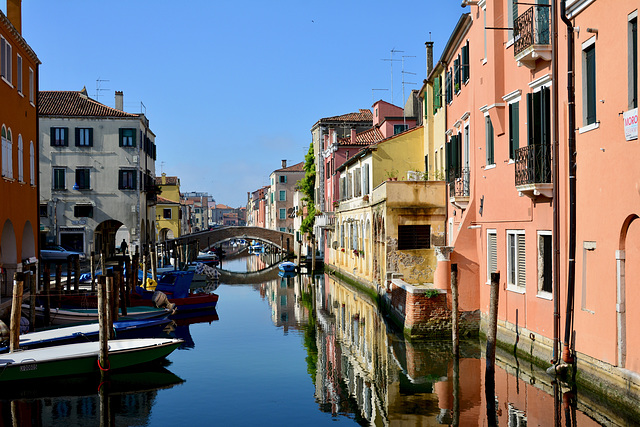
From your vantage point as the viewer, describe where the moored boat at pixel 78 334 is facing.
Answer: facing to the right of the viewer

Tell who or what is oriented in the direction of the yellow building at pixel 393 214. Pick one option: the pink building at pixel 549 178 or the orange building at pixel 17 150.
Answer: the orange building

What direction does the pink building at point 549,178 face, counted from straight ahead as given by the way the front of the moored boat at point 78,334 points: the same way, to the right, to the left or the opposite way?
the opposite way

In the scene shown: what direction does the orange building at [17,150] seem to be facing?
to the viewer's right

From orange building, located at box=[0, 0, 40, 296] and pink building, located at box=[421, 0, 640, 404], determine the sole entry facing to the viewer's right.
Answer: the orange building
